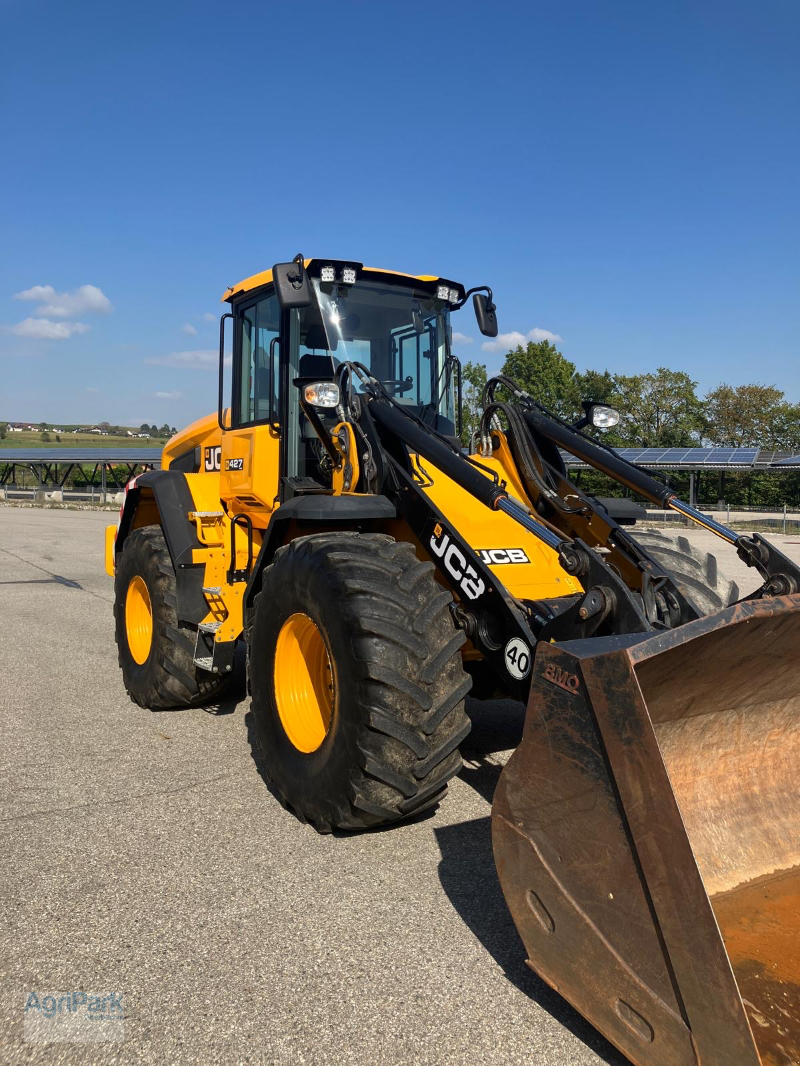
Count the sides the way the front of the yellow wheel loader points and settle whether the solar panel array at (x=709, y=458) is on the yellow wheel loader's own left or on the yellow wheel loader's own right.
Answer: on the yellow wheel loader's own left

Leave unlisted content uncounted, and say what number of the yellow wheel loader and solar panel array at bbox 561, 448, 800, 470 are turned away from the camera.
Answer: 0

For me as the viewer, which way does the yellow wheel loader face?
facing the viewer and to the right of the viewer
